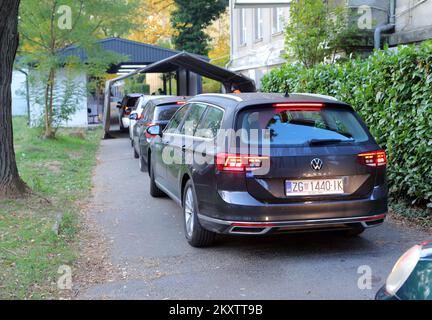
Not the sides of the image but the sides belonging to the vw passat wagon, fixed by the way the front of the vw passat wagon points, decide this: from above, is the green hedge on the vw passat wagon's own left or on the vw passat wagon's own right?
on the vw passat wagon's own right

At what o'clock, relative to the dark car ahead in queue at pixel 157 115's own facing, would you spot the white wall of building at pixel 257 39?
The white wall of building is roughly at 2 o'clock from the dark car ahead in queue.

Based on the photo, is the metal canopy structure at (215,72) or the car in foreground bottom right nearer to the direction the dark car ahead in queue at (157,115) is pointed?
the metal canopy structure

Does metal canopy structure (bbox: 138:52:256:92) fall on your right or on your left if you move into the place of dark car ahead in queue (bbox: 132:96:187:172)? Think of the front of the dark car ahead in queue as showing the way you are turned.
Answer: on your right

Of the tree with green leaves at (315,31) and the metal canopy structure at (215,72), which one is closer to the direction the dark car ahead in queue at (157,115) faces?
the metal canopy structure

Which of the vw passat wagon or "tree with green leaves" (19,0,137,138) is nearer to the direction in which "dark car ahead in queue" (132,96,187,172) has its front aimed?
the tree with green leaves

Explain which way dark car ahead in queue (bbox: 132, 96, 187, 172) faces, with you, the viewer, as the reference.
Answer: facing away from the viewer and to the left of the viewer

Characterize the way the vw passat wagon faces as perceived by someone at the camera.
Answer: facing away from the viewer and to the left of the viewer

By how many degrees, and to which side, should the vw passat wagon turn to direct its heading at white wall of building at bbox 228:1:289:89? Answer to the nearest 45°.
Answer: approximately 45° to its right
